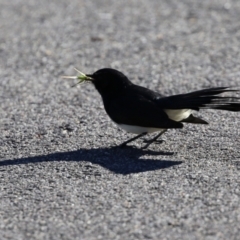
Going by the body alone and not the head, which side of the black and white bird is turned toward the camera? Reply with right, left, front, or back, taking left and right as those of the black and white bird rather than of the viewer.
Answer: left
